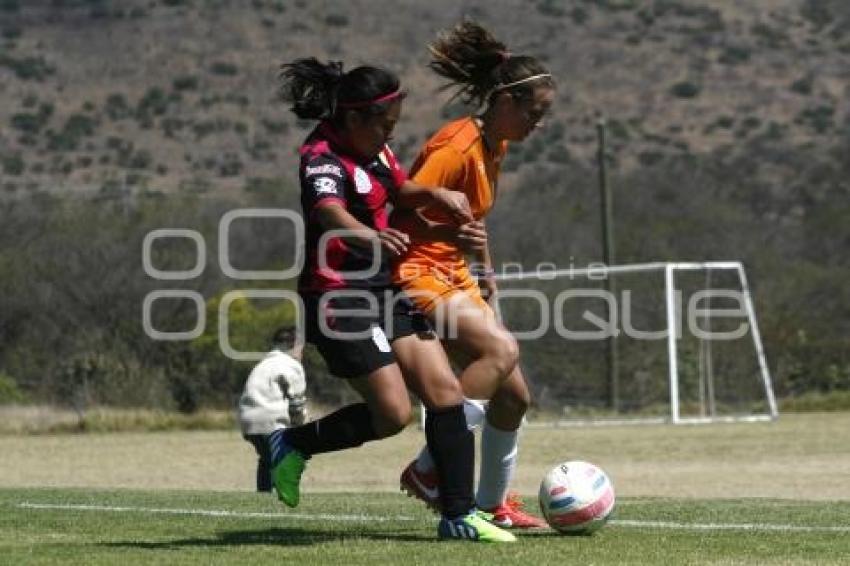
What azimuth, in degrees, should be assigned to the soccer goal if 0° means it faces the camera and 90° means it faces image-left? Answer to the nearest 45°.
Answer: approximately 45°

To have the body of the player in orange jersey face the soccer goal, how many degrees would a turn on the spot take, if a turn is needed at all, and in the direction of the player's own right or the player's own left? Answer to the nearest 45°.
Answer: approximately 90° to the player's own left

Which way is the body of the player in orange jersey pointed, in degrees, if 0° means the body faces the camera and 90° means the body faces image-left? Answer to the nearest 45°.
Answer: approximately 270°

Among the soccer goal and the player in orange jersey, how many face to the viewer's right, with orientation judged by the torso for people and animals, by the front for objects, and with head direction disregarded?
1
